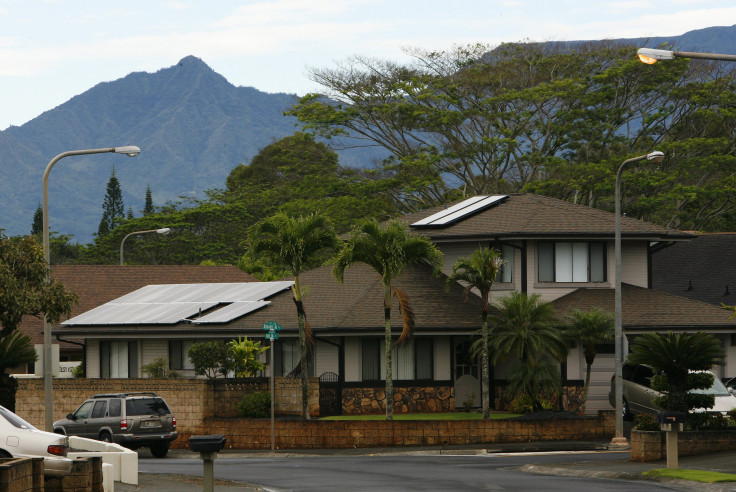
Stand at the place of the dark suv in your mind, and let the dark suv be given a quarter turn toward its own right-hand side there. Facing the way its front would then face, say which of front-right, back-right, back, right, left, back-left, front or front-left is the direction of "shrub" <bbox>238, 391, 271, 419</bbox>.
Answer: front

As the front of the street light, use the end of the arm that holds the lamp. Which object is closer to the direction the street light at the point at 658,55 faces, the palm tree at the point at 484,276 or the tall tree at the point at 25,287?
the tall tree

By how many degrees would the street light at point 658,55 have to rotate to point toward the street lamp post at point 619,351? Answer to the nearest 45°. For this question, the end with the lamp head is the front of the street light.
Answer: approximately 90° to its right

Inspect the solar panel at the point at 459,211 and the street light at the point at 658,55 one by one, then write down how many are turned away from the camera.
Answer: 0

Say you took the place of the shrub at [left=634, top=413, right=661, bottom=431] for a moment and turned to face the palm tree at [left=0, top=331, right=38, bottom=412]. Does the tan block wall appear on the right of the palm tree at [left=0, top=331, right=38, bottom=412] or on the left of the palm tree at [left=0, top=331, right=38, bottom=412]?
right

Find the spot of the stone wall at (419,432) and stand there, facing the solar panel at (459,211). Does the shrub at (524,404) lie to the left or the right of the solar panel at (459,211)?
right

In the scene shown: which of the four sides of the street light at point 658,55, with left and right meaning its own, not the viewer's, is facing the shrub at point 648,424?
right

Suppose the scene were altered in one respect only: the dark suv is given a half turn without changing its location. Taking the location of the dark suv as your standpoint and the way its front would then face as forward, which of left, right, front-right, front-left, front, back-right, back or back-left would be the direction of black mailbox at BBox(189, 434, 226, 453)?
front-right

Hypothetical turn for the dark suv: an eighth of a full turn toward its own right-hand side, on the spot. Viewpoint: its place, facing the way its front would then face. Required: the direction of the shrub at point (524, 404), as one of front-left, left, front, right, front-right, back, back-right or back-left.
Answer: right

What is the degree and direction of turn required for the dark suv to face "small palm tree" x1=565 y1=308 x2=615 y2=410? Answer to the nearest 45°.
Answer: approximately 135° to its right

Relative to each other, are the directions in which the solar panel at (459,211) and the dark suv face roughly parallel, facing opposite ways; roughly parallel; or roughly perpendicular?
roughly perpendicular

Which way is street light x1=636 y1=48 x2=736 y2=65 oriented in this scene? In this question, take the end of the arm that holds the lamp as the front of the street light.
to the viewer's left

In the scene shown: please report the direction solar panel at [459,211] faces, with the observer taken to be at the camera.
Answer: facing the viewer and to the left of the viewer

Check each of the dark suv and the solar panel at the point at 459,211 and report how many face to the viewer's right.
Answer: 0
